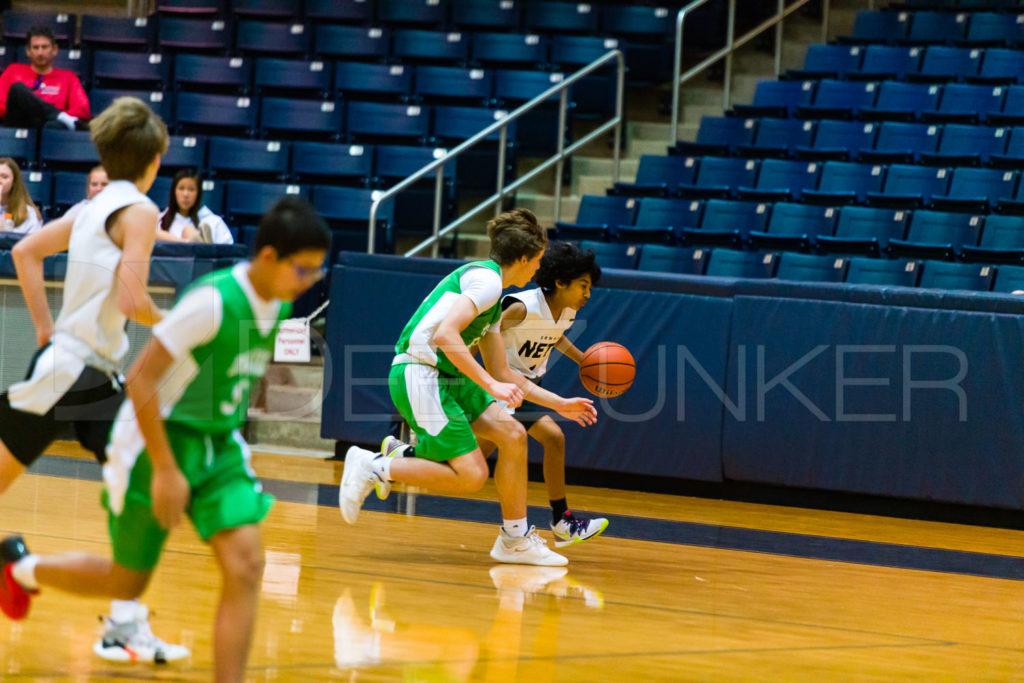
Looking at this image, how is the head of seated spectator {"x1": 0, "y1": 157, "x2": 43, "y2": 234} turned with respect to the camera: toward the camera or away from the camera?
toward the camera

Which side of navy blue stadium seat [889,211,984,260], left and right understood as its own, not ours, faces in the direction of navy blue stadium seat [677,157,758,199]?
right

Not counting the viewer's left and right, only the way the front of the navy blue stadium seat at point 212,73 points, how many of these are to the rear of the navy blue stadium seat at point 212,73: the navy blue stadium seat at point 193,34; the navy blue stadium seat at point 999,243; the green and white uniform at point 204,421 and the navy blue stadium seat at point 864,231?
1

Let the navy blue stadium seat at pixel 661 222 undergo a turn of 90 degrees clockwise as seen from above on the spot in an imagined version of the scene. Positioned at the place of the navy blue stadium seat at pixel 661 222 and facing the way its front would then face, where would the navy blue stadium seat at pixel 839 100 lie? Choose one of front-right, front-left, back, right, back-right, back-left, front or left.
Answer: right

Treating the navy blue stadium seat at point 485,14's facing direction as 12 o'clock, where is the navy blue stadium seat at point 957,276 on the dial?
the navy blue stadium seat at point 957,276 is roughly at 11 o'clock from the navy blue stadium seat at point 485,14.

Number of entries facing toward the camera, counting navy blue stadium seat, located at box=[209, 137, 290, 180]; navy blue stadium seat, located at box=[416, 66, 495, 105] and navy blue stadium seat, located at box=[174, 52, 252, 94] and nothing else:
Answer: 3

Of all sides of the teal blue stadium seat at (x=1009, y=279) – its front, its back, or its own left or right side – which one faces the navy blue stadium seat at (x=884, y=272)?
right

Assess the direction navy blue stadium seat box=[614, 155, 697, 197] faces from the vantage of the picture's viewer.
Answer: facing the viewer and to the left of the viewer

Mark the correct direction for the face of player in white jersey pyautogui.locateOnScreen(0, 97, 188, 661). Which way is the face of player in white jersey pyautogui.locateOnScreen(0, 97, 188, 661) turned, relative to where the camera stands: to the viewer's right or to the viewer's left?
to the viewer's right

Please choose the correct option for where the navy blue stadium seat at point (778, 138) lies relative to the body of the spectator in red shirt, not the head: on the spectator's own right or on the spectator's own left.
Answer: on the spectator's own left

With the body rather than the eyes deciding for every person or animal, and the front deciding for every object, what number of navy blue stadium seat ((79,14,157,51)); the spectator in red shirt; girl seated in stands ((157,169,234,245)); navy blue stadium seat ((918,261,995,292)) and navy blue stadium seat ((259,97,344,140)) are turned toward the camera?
5

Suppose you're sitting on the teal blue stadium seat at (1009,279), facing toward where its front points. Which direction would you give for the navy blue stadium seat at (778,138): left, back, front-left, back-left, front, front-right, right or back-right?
back-right

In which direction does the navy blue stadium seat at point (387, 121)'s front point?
toward the camera

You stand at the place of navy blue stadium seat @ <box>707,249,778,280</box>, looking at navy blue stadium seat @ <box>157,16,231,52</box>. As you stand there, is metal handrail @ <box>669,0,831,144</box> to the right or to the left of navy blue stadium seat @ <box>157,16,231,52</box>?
right

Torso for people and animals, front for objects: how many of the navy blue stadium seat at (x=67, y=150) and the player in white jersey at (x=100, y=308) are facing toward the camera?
1

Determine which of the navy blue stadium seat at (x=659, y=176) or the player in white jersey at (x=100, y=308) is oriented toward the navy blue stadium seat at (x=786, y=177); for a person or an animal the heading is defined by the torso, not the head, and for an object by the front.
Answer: the player in white jersey

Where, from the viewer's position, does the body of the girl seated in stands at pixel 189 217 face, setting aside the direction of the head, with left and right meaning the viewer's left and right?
facing the viewer

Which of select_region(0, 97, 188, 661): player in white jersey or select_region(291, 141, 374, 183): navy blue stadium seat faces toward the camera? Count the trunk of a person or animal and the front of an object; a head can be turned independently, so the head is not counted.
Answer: the navy blue stadium seat

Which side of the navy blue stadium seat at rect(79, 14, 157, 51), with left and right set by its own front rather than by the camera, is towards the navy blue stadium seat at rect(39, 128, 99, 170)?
front

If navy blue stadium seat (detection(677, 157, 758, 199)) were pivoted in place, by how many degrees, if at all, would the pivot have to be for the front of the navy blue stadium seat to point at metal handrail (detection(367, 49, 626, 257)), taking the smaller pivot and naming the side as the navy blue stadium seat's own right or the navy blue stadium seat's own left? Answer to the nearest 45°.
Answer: approximately 45° to the navy blue stadium seat's own right

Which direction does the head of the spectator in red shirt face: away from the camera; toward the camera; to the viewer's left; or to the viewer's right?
toward the camera

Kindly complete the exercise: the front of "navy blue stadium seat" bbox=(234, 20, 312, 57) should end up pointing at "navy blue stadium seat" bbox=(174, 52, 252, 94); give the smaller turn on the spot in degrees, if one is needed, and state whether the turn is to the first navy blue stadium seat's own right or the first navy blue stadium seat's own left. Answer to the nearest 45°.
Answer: approximately 45° to the first navy blue stadium seat's own right
